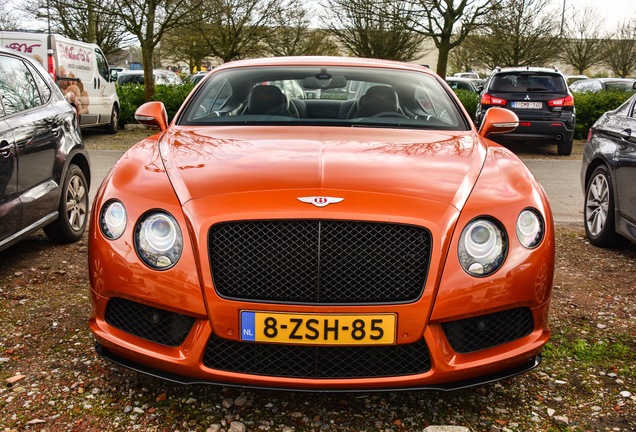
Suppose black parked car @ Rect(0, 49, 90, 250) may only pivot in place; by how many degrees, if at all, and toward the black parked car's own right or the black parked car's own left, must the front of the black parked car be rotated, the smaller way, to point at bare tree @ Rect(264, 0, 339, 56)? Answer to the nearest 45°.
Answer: approximately 180°

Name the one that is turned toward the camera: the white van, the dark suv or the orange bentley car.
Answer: the orange bentley car

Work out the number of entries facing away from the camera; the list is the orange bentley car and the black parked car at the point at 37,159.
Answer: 0

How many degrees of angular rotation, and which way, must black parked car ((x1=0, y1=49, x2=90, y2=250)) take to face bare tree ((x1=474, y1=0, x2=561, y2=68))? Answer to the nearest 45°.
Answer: approximately 180°

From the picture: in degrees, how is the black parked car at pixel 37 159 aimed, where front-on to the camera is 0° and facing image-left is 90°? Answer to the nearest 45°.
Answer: approximately 45°

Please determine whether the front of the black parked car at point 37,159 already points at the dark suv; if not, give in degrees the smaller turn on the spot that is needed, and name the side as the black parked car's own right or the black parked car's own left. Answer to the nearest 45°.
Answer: approximately 180°

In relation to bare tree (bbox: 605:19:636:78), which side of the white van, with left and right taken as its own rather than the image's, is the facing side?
front

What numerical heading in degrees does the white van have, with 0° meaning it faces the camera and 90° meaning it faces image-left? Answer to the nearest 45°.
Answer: approximately 225°

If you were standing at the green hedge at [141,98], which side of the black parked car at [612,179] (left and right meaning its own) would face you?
back

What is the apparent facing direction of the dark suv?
away from the camera
